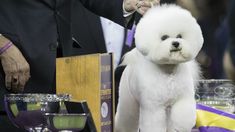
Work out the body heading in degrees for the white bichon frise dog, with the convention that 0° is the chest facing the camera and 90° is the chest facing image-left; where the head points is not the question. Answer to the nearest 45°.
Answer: approximately 315°
